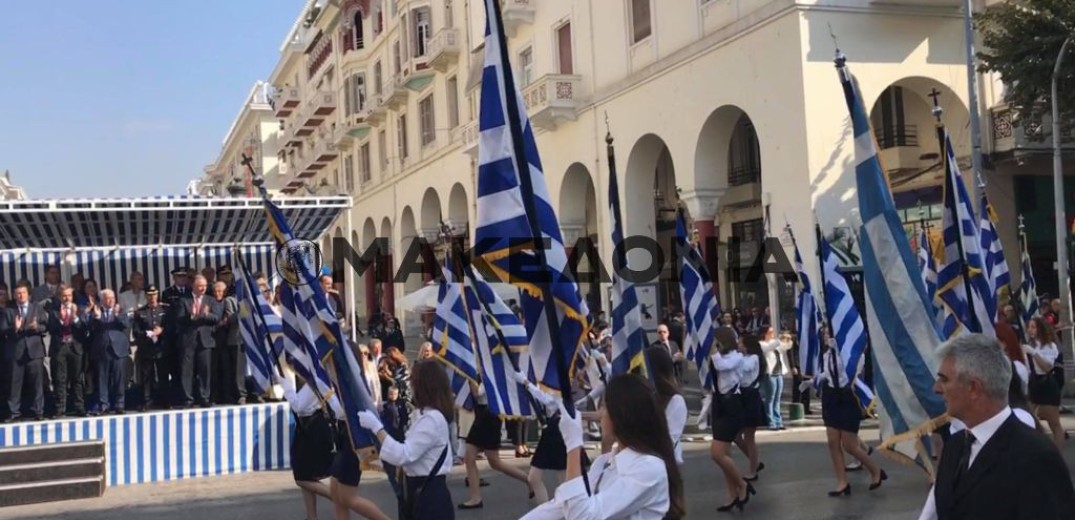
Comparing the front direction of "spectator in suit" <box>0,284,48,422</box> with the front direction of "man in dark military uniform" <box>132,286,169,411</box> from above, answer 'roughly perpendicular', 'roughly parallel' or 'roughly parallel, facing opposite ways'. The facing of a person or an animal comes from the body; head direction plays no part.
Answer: roughly parallel

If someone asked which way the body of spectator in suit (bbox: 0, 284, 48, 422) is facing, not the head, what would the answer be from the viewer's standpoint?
toward the camera

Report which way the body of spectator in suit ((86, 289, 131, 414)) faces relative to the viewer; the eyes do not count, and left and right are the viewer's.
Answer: facing the viewer

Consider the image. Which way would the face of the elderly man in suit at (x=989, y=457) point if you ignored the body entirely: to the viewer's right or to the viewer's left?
to the viewer's left

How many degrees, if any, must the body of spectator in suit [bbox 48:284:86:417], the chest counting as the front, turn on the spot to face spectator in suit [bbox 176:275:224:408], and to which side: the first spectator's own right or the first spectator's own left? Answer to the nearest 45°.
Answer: approximately 90° to the first spectator's own left

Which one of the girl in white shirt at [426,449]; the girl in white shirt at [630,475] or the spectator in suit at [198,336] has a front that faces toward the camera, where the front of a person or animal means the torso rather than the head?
the spectator in suit

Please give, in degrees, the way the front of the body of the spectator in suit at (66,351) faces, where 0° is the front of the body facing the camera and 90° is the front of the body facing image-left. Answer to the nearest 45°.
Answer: approximately 0°

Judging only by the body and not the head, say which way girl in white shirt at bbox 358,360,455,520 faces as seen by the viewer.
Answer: to the viewer's left

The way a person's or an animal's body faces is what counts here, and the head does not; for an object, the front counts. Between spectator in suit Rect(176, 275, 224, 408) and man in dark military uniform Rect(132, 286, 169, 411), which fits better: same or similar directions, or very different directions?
same or similar directions

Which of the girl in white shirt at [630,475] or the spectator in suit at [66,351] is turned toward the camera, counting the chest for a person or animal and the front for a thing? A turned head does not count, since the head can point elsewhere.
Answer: the spectator in suit

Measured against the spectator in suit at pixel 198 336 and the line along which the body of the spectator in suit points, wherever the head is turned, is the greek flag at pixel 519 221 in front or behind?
in front

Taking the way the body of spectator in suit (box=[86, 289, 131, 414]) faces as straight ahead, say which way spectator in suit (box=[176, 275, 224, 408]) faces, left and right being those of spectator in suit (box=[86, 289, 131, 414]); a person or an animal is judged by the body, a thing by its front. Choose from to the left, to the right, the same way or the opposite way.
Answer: the same way

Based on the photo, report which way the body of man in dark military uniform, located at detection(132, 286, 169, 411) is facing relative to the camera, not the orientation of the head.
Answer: toward the camera

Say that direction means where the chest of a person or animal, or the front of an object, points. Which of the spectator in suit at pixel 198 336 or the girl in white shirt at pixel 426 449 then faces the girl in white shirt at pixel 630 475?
the spectator in suit

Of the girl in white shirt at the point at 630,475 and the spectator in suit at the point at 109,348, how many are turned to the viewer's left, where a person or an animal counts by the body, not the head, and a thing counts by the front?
1

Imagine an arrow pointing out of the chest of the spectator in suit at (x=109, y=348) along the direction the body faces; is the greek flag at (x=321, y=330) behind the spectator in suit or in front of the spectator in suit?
in front
